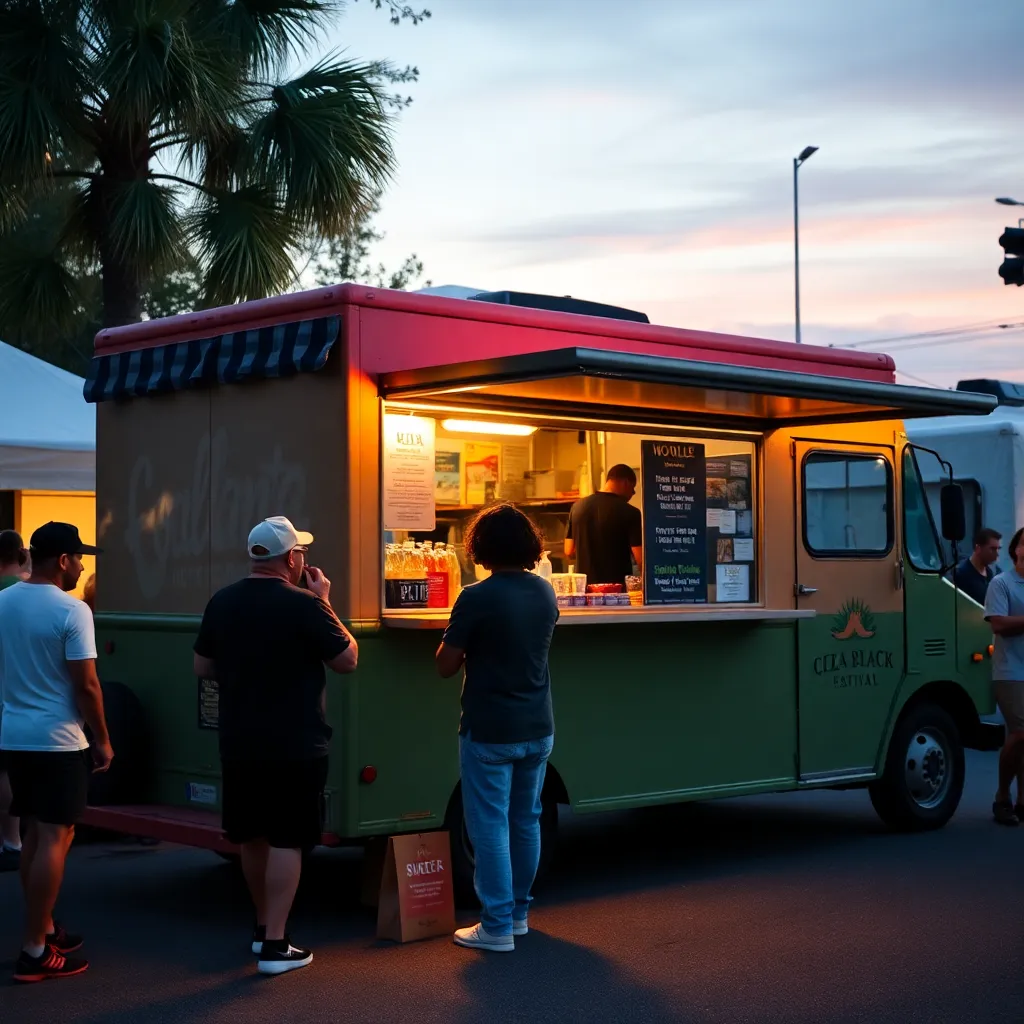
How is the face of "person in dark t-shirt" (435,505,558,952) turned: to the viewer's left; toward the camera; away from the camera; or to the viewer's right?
away from the camera

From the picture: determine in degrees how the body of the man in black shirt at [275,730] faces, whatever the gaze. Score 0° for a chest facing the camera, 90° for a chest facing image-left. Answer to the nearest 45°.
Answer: approximately 225°

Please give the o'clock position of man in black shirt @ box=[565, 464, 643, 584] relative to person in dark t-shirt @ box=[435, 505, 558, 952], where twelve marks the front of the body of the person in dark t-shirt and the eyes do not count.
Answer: The man in black shirt is roughly at 2 o'clock from the person in dark t-shirt.

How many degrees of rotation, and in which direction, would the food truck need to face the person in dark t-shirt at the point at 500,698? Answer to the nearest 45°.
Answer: approximately 135° to its right

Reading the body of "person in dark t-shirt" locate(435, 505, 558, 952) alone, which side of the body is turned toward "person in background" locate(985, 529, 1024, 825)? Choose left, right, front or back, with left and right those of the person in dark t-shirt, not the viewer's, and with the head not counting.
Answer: right

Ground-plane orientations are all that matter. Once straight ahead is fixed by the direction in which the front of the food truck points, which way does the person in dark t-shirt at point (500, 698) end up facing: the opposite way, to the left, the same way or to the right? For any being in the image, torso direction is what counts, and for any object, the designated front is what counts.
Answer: to the left
